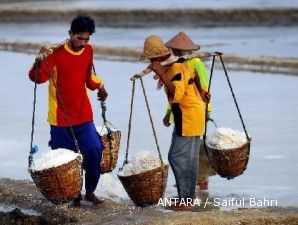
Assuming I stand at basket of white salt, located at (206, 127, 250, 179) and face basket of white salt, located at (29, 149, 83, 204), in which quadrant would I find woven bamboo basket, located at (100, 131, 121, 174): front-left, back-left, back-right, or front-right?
front-right

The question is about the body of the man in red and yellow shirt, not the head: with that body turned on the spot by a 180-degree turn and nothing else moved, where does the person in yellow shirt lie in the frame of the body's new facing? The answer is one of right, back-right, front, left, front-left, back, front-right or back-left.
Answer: back-right

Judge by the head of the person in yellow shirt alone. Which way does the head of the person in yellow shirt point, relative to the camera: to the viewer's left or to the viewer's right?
to the viewer's left

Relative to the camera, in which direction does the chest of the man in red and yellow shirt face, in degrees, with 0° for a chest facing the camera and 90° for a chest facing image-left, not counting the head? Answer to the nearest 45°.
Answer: approximately 315°
